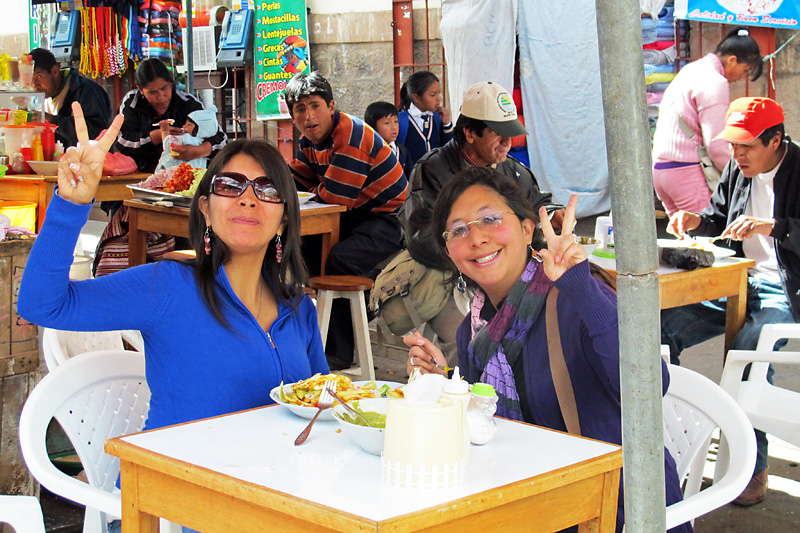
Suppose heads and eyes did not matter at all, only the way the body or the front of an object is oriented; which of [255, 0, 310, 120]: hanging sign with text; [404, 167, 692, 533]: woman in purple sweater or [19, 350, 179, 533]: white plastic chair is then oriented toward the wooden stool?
the hanging sign with text

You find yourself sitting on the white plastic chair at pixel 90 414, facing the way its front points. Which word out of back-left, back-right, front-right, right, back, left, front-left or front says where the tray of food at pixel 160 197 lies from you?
back-left

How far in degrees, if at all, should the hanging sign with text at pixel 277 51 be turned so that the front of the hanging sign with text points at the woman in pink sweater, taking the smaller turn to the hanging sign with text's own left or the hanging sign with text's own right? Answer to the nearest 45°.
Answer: approximately 45° to the hanging sign with text's own left

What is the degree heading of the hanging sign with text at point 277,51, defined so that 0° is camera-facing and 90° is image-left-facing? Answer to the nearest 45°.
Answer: approximately 0°

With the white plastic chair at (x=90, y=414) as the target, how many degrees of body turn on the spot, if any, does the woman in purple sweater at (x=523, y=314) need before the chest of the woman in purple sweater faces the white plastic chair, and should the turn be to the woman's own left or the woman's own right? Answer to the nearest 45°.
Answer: approximately 45° to the woman's own right

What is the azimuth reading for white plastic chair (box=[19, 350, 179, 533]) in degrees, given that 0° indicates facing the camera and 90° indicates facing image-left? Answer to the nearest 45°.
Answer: approximately 315°

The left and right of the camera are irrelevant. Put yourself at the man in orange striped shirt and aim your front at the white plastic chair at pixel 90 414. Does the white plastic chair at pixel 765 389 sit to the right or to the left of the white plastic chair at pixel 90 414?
left
